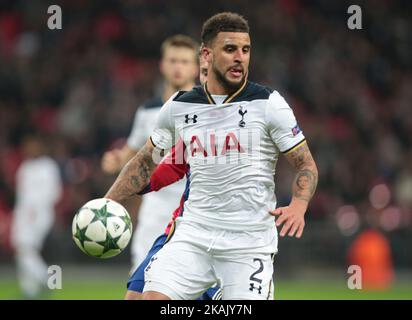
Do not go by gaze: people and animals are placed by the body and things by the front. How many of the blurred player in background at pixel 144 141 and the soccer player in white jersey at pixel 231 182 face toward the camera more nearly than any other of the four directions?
2

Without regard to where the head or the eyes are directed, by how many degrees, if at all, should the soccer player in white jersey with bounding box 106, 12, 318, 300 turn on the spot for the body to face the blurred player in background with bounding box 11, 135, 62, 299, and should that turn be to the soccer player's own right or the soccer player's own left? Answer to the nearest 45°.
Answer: approximately 180°

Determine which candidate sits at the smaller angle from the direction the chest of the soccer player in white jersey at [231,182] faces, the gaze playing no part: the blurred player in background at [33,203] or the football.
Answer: the football

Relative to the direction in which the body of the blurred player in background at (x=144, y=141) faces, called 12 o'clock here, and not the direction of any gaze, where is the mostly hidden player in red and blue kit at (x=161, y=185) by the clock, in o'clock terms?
the mostly hidden player in red and blue kit at (x=161, y=185) is roughly at 12 o'clock from the blurred player in background at (x=144, y=141).

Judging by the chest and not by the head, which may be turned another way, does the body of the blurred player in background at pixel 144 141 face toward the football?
yes

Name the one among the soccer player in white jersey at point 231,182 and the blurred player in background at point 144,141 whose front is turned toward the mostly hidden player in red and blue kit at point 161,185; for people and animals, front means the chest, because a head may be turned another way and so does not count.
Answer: the blurred player in background at point 144,141

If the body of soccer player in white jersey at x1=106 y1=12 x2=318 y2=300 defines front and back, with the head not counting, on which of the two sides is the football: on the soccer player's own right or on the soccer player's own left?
on the soccer player's own right

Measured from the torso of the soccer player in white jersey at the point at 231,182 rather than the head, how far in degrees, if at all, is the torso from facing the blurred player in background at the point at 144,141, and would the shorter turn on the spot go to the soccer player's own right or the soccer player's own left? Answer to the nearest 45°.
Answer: approximately 180°

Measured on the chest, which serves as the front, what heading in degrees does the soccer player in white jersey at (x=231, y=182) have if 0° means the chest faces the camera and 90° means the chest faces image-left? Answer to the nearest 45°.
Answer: approximately 0°

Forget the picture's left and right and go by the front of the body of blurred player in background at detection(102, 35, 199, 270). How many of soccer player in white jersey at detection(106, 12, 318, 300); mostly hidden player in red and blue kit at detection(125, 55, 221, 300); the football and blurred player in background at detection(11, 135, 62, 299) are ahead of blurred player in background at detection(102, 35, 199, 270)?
3

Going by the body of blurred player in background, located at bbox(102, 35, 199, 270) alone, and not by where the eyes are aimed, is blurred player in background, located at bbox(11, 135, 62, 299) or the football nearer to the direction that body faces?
the football
